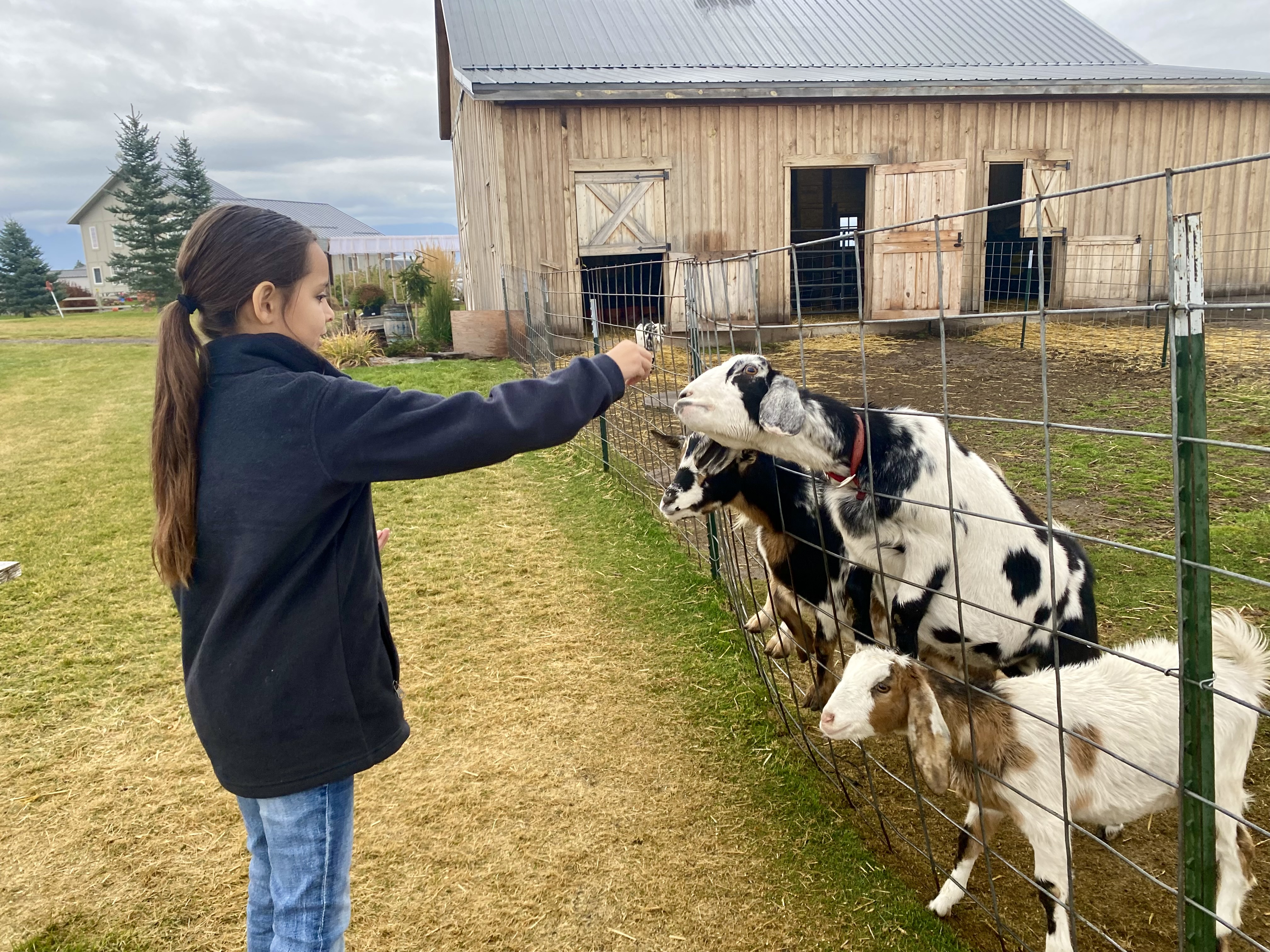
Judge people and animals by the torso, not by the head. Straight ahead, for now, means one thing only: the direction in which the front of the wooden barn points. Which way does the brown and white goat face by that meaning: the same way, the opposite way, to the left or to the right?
to the right

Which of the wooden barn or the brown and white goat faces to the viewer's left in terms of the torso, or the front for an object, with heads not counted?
the brown and white goat

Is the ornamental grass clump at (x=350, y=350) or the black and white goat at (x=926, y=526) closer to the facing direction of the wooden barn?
the black and white goat

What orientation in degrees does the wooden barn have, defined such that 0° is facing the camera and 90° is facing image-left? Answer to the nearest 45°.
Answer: approximately 0°

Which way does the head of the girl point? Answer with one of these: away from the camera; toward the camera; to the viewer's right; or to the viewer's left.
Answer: to the viewer's right

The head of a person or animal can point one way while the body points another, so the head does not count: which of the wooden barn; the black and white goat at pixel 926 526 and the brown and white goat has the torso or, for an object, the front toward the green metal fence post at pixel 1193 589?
the wooden barn

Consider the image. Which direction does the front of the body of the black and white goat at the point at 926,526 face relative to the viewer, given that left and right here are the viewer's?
facing to the left of the viewer

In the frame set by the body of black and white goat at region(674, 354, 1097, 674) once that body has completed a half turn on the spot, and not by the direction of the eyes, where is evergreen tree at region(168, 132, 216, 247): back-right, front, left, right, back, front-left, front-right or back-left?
back-left

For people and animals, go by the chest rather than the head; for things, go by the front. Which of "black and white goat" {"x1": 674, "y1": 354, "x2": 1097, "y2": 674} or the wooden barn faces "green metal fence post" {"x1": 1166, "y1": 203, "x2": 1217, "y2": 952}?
the wooden barn

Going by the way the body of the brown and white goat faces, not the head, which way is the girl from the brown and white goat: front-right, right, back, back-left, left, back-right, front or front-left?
front-left

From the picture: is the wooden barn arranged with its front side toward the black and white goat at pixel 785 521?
yes

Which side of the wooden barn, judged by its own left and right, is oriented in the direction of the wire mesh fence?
front

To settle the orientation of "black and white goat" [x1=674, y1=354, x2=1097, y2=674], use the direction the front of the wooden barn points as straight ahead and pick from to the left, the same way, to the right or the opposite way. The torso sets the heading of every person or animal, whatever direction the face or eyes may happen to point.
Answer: to the right

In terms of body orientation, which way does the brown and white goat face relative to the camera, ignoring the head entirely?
to the viewer's left

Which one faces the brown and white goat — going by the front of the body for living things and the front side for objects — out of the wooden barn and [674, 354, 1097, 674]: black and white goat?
the wooden barn

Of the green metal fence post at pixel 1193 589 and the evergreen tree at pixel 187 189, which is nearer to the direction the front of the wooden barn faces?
the green metal fence post
